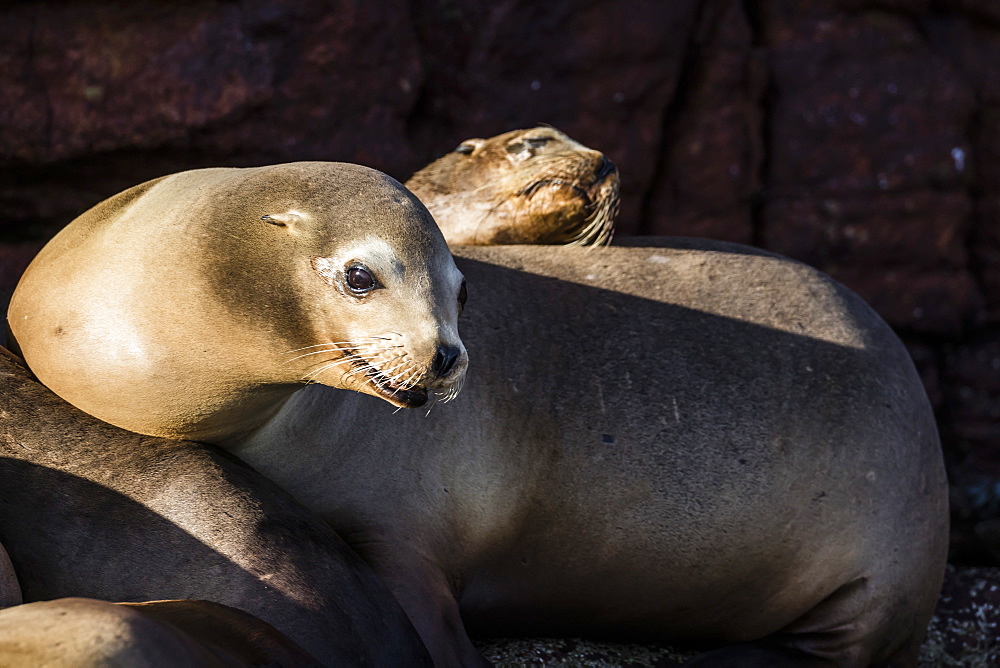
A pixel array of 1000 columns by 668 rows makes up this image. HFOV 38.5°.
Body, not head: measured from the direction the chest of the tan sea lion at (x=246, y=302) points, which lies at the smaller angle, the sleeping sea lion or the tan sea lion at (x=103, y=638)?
the tan sea lion

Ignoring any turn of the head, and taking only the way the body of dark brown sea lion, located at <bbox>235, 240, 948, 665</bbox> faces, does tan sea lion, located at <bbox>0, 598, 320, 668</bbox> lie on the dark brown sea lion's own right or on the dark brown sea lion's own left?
on the dark brown sea lion's own left

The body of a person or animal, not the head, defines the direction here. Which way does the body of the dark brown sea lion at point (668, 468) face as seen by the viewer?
to the viewer's left
